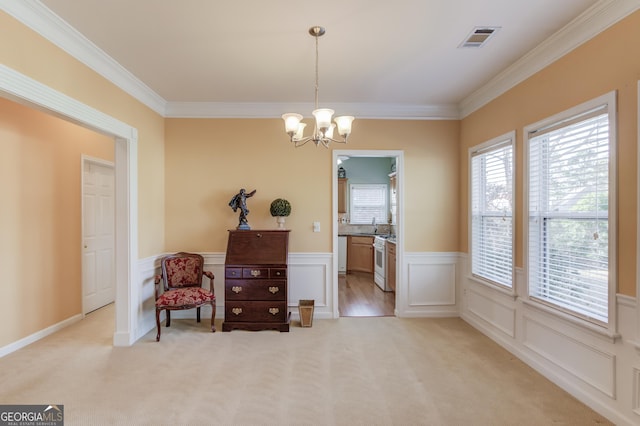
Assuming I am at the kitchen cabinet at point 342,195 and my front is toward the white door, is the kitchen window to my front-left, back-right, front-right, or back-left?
back-left

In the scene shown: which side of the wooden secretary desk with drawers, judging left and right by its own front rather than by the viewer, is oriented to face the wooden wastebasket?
left

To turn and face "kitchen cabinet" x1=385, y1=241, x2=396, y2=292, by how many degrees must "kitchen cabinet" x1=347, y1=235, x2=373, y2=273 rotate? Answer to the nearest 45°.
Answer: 0° — it already faces it

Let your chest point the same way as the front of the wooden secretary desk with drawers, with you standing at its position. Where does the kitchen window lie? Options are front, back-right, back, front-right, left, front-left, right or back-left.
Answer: back-left

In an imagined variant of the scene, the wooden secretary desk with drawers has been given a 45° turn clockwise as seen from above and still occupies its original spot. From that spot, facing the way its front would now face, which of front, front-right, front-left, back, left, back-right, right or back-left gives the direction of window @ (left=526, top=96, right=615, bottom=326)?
left

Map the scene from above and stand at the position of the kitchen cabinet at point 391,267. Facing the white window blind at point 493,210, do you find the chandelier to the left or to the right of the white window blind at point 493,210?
right

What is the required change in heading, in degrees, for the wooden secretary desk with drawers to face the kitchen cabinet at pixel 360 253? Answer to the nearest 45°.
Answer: approximately 135° to its left

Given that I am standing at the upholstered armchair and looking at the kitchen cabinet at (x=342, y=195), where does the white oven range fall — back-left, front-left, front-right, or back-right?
front-right

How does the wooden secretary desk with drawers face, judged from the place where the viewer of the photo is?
facing the viewer

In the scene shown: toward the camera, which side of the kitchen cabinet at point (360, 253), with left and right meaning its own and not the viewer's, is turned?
front

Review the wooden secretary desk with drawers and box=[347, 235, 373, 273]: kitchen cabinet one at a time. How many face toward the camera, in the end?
2
